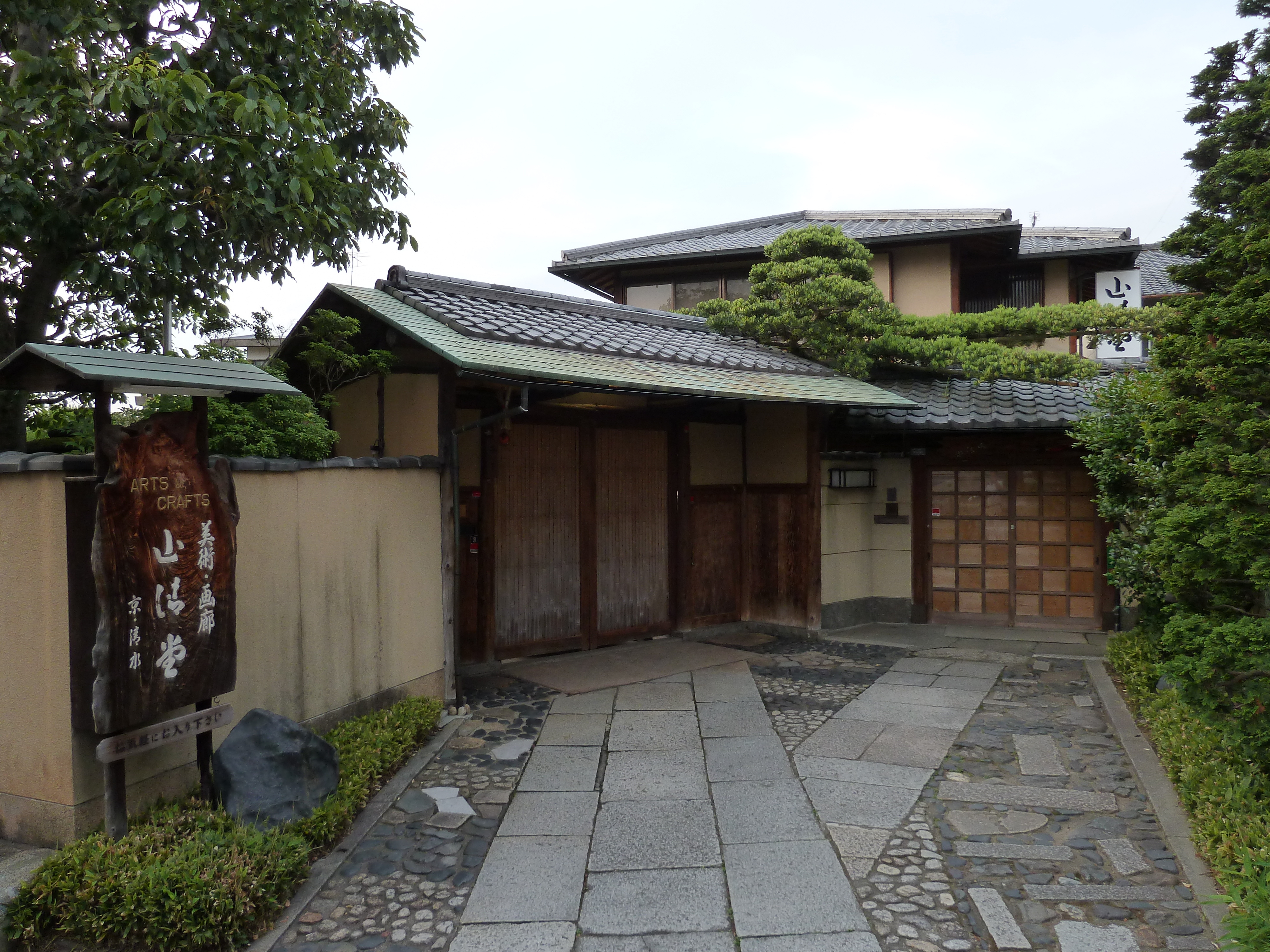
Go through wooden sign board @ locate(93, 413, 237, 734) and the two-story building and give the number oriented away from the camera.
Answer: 0

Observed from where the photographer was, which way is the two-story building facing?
facing the viewer

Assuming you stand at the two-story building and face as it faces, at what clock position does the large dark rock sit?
The large dark rock is roughly at 1 o'clock from the two-story building.

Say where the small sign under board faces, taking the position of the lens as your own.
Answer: facing the viewer and to the right of the viewer

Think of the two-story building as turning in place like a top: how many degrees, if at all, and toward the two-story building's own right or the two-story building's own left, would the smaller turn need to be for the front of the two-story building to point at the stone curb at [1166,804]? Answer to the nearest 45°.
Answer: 0° — it already faces it

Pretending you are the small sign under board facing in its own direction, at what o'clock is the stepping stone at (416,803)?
The stepping stone is roughly at 10 o'clock from the small sign under board.

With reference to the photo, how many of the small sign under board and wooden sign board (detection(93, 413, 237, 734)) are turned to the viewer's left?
0
